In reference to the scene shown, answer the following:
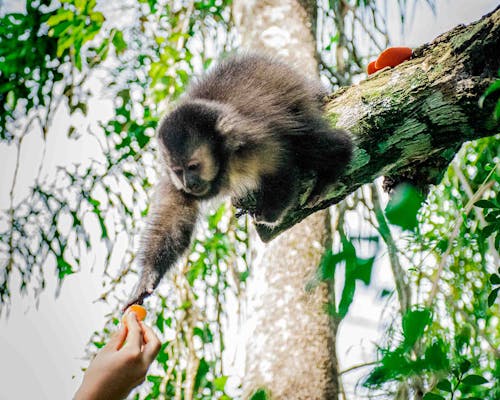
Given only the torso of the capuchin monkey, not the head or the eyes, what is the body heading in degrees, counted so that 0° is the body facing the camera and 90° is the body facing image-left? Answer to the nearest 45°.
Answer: approximately 45°

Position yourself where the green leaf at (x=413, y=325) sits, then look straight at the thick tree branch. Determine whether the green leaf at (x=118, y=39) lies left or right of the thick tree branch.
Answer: left

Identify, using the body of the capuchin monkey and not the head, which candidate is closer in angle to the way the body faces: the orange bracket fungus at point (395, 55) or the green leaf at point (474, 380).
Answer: the green leaf

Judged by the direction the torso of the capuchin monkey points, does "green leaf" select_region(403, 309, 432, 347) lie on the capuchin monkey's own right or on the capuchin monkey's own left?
on the capuchin monkey's own left
